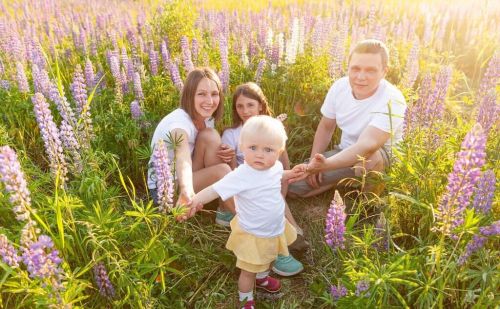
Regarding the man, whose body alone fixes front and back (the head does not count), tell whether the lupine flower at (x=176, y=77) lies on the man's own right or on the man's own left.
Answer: on the man's own right

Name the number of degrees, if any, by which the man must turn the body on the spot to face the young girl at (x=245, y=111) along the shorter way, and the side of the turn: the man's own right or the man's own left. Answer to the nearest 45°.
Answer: approximately 45° to the man's own right

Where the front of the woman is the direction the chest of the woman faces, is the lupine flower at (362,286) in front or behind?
in front

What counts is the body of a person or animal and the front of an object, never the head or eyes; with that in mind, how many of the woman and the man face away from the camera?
0
